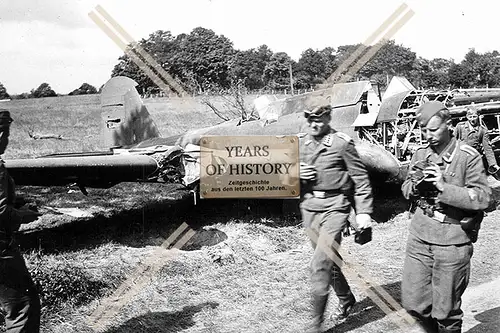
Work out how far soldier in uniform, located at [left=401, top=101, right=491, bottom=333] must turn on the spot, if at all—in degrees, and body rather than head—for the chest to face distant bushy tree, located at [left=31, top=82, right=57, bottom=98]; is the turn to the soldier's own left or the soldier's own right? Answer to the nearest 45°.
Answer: approximately 90° to the soldier's own right

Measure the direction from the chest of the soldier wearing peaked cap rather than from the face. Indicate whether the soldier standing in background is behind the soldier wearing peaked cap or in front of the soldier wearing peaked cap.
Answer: behind

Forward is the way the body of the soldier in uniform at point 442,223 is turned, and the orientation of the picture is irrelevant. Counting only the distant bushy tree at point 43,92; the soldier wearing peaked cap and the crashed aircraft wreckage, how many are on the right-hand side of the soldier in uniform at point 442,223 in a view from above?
3
